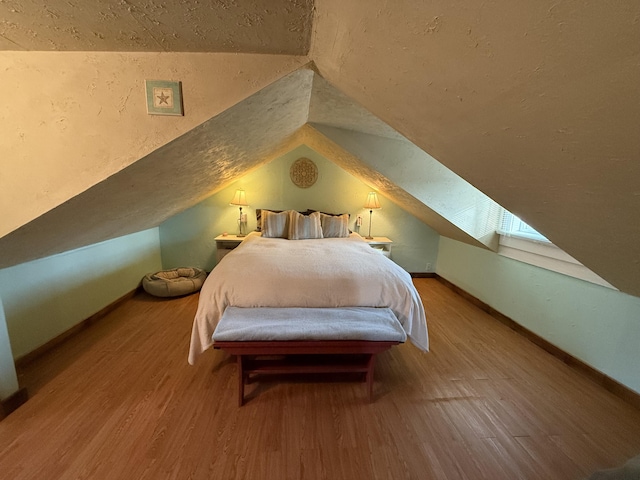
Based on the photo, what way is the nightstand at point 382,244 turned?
toward the camera

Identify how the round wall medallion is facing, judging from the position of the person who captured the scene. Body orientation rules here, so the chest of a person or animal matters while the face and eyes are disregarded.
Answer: facing the viewer

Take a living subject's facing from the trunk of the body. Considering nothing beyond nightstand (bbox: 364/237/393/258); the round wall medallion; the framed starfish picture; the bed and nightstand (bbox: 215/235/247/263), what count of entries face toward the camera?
5

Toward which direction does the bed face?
toward the camera

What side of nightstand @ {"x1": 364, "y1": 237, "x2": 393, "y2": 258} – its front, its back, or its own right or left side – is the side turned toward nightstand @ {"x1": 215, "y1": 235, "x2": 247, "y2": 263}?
right

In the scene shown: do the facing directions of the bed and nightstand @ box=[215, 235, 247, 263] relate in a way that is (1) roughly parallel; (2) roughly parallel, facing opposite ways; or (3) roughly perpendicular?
roughly parallel

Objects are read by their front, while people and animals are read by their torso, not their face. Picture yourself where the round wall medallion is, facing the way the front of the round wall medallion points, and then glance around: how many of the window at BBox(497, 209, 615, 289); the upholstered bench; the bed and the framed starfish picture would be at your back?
0

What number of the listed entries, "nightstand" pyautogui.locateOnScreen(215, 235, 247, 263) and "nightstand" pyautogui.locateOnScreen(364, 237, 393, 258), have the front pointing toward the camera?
2

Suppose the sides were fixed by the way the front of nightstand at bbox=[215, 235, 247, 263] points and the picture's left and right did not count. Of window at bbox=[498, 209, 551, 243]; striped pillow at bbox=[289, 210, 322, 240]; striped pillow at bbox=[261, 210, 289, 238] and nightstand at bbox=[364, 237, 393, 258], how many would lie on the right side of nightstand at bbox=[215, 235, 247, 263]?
0

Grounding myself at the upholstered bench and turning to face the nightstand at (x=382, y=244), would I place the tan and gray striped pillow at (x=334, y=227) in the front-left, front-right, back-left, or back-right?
front-left

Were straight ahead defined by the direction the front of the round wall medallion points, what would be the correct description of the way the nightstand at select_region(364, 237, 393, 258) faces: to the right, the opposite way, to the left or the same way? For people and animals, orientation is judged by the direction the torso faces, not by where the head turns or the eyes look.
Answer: the same way

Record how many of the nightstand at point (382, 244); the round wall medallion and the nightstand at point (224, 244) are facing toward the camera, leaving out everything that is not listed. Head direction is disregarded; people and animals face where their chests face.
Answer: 3

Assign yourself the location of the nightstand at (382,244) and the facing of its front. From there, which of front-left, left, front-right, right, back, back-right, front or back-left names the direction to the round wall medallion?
right
